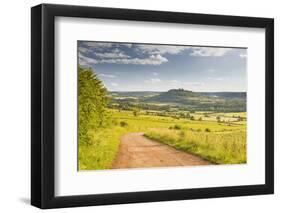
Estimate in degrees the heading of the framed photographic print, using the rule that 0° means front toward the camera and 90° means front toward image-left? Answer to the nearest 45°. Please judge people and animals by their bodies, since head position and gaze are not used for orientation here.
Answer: approximately 315°
